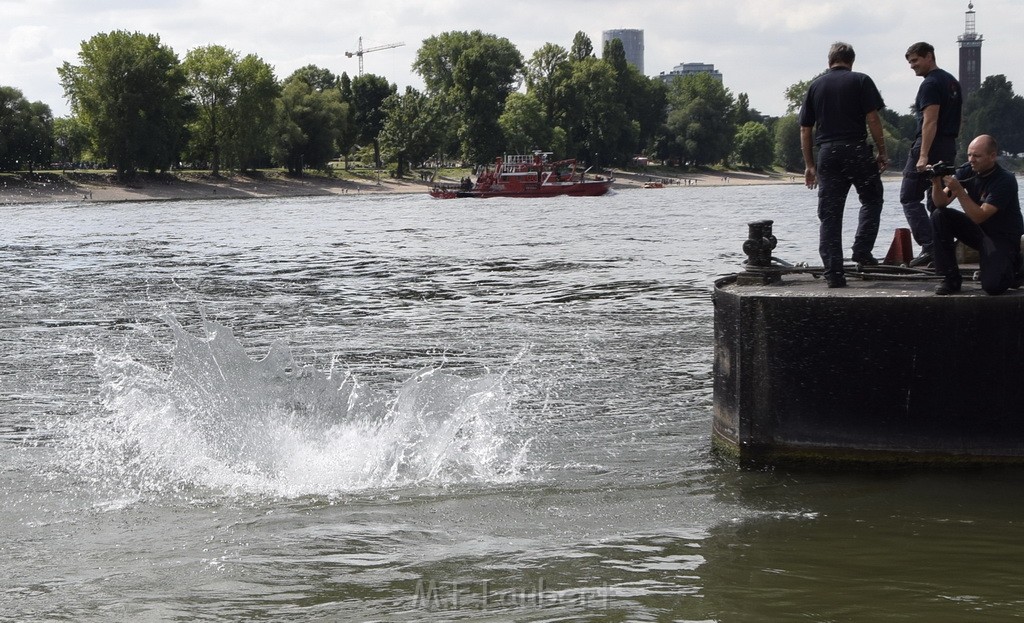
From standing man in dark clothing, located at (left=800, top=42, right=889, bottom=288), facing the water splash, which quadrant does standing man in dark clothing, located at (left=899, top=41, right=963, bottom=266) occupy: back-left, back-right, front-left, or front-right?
back-right

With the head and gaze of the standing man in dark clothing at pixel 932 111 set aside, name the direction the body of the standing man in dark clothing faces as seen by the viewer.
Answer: to the viewer's left

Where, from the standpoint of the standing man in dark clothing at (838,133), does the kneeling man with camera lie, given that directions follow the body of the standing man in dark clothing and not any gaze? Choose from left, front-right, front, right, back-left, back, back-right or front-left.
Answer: back-right

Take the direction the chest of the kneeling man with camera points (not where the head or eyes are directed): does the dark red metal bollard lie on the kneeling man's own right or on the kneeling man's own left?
on the kneeling man's own right

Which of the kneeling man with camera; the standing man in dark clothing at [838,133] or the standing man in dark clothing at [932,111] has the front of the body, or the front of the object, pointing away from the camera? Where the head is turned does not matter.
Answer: the standing man in dark clothing at [838,133]

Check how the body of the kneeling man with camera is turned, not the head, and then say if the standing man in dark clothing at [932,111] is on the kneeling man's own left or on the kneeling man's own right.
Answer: on the kneeling man's own right

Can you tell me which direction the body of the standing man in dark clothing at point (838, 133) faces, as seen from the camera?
away from the camera

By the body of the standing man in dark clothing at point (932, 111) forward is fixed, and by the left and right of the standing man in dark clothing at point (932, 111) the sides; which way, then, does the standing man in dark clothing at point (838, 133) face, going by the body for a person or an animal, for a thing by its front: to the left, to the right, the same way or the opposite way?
to the right

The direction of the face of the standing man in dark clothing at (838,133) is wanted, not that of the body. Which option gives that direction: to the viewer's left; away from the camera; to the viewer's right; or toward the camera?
away from the camera

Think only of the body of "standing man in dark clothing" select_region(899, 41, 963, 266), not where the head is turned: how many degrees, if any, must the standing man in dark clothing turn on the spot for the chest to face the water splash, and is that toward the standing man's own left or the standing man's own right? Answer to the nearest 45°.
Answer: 0° — they already face it

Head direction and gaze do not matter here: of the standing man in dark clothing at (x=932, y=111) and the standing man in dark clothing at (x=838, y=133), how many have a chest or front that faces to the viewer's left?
1
